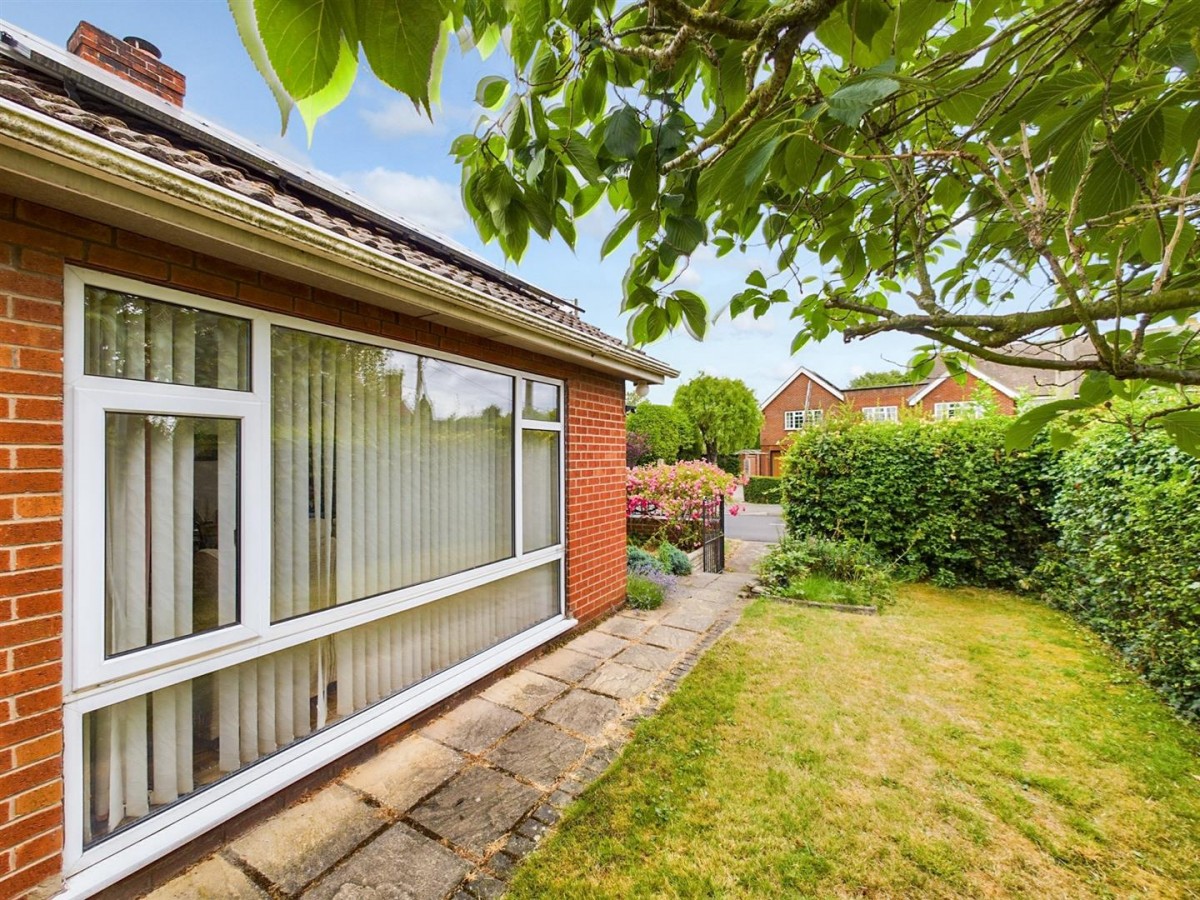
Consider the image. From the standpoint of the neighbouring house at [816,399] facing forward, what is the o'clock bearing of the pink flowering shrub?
The pink flowering shrub is roughly at 12 o'clock from the neighbouring house.

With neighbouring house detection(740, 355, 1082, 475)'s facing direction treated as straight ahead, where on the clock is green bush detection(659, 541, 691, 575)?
The green bush is roughly at 12 o'clock from the neighbouring house.

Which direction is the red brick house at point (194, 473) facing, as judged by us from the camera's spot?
facing the viewer and to the right of the viewer

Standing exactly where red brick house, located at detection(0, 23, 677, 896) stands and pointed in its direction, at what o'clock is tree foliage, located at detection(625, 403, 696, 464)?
The tree foliage is roughly at 9 o'clock from the red brick house.

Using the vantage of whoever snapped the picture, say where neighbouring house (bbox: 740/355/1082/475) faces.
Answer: facing the viewer

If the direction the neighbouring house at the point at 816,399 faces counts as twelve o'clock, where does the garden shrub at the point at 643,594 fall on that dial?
The garden shrub is roughly at 12 o'clock from the neighbouring house.

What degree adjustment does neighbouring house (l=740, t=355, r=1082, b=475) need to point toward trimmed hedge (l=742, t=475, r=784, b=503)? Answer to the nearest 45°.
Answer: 0° — it already faces it

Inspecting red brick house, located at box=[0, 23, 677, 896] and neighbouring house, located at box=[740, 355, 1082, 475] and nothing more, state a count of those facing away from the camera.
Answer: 0

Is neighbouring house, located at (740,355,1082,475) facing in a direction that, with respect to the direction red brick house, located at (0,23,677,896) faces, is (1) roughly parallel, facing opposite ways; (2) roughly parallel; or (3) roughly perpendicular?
roughly perpendicular

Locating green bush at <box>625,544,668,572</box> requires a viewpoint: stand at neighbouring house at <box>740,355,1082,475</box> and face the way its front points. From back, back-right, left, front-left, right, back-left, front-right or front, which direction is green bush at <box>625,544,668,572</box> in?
front

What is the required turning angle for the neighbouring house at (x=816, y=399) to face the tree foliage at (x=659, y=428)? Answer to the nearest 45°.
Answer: approximately 45° to its right

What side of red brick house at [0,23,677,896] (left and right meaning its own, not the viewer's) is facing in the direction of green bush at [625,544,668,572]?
left

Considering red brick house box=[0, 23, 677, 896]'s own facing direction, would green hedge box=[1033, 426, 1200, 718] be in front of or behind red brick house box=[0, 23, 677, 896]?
in front

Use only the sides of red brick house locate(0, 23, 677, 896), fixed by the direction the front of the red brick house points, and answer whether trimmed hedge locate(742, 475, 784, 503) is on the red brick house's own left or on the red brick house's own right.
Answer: on the red brick house's own left

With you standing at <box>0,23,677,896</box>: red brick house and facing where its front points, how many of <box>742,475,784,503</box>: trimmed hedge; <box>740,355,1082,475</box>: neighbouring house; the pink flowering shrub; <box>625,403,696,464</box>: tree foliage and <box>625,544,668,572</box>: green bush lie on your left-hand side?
5

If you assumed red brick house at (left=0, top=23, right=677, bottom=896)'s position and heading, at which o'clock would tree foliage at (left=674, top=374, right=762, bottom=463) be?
The tree foliage is roughly at 9 o'clock from the red brick house.

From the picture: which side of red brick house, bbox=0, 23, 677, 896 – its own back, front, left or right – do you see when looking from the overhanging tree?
front
